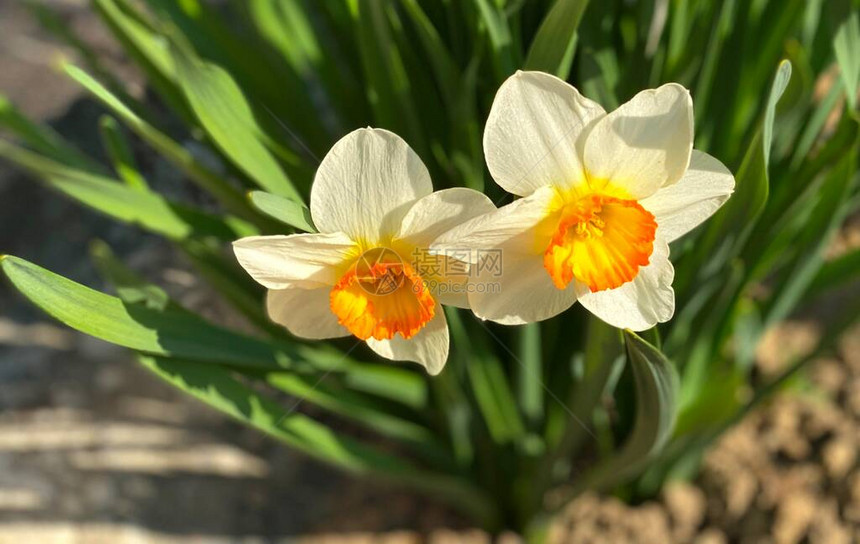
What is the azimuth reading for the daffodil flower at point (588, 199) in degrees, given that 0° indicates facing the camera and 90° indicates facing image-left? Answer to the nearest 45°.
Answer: approximately 0°

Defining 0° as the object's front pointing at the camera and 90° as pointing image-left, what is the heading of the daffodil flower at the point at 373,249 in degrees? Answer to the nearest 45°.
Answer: approximately 0°

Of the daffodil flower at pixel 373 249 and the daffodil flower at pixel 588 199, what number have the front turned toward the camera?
2

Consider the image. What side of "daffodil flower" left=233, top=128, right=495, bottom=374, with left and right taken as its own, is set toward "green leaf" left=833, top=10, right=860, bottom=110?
left

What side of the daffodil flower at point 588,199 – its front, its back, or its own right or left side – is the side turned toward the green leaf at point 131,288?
right

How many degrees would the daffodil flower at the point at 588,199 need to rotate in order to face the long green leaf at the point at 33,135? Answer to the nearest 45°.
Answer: approximately 135° to its right
